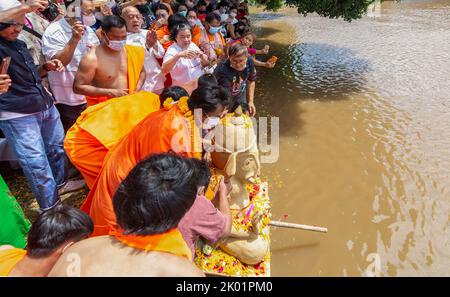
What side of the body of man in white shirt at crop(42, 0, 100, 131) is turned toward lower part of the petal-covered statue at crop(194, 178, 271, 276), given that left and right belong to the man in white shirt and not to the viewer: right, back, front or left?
front

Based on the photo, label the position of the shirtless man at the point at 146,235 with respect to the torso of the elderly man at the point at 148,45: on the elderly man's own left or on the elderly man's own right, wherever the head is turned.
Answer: on the elderly man's own right

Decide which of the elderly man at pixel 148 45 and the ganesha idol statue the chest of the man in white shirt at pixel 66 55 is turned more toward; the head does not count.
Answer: the ganesha idol statue

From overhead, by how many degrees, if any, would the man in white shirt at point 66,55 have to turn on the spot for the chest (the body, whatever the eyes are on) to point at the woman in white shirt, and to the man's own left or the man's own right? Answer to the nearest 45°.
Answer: approximately 45° to the man's own left

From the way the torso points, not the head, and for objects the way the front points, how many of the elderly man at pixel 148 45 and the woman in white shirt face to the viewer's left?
0

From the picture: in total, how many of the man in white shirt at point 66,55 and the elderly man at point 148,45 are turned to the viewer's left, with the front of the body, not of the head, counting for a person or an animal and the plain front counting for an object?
0

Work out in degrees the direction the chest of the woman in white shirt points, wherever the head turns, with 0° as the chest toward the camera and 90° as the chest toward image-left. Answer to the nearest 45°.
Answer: approximately 315°

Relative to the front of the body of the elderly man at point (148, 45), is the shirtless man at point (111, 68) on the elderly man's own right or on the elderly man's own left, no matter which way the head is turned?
on the elderly man's own right
